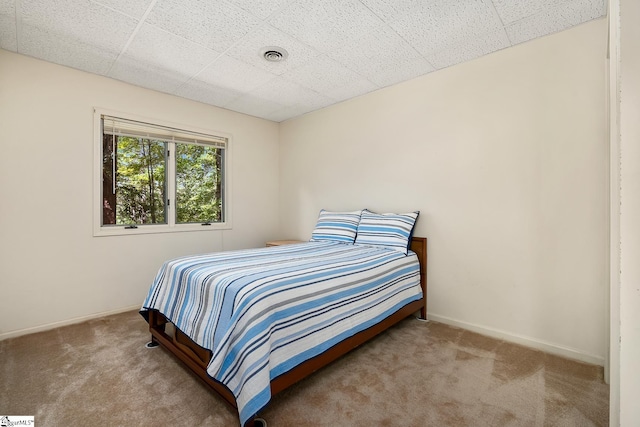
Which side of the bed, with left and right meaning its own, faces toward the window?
right

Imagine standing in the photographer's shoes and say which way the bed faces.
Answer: facing the viewer and to the left of the viewer
